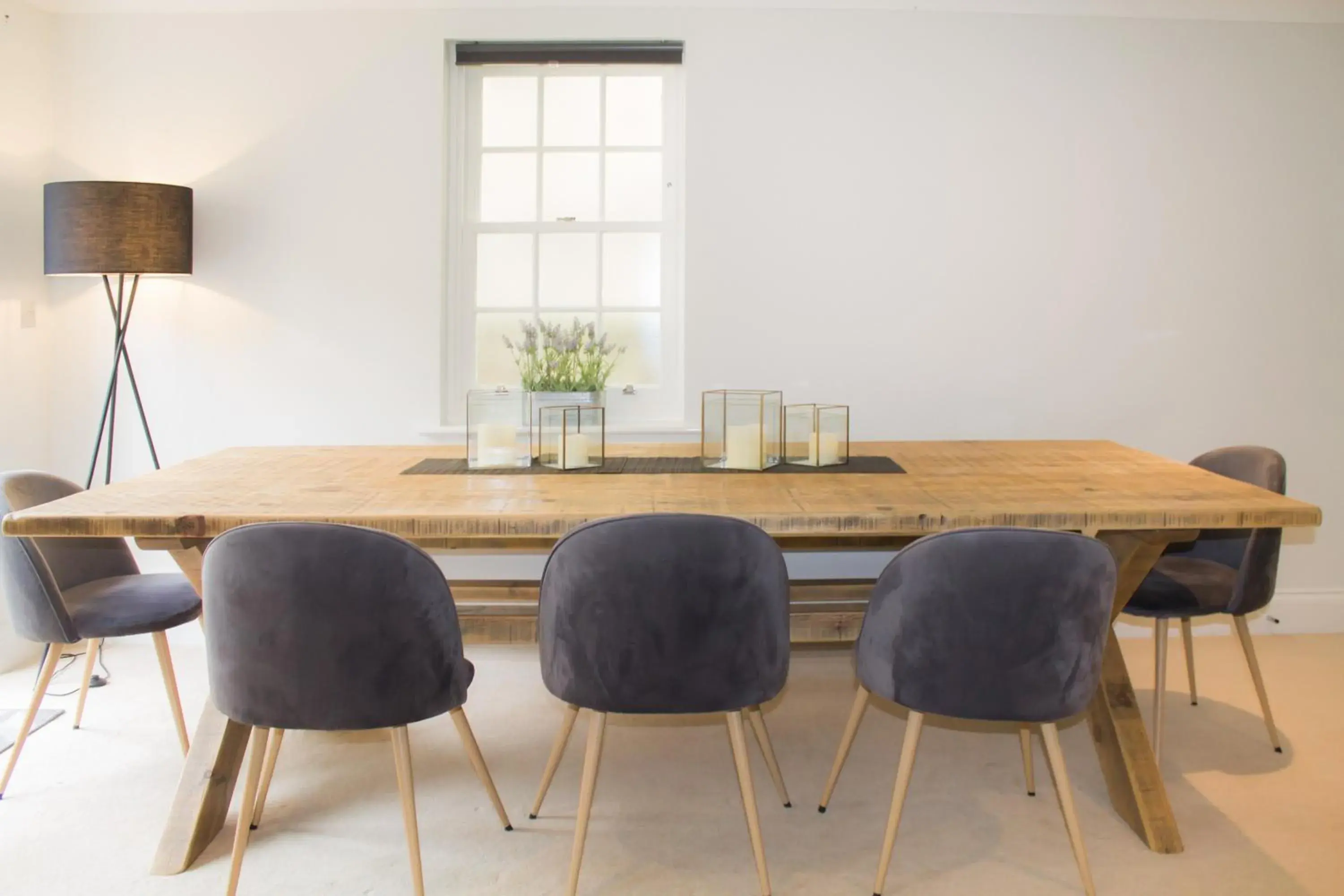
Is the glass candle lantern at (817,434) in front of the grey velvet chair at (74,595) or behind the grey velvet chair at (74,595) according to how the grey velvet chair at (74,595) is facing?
in front

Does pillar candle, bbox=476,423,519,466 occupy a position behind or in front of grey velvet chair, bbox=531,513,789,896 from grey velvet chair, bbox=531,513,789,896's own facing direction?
in front

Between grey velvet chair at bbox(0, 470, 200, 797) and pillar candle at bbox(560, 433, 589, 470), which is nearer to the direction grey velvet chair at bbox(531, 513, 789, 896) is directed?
the pillar candle

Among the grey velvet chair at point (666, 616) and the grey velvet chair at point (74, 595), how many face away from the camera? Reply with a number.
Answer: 1

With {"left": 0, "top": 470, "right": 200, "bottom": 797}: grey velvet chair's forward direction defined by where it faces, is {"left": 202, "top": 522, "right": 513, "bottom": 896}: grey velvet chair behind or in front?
in front

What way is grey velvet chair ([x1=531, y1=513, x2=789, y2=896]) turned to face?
away from the camera

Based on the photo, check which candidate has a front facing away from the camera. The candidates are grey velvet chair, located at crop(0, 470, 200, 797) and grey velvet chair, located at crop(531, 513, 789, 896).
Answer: grey velvet chair, located at crop(531, 513, 789, 896)
